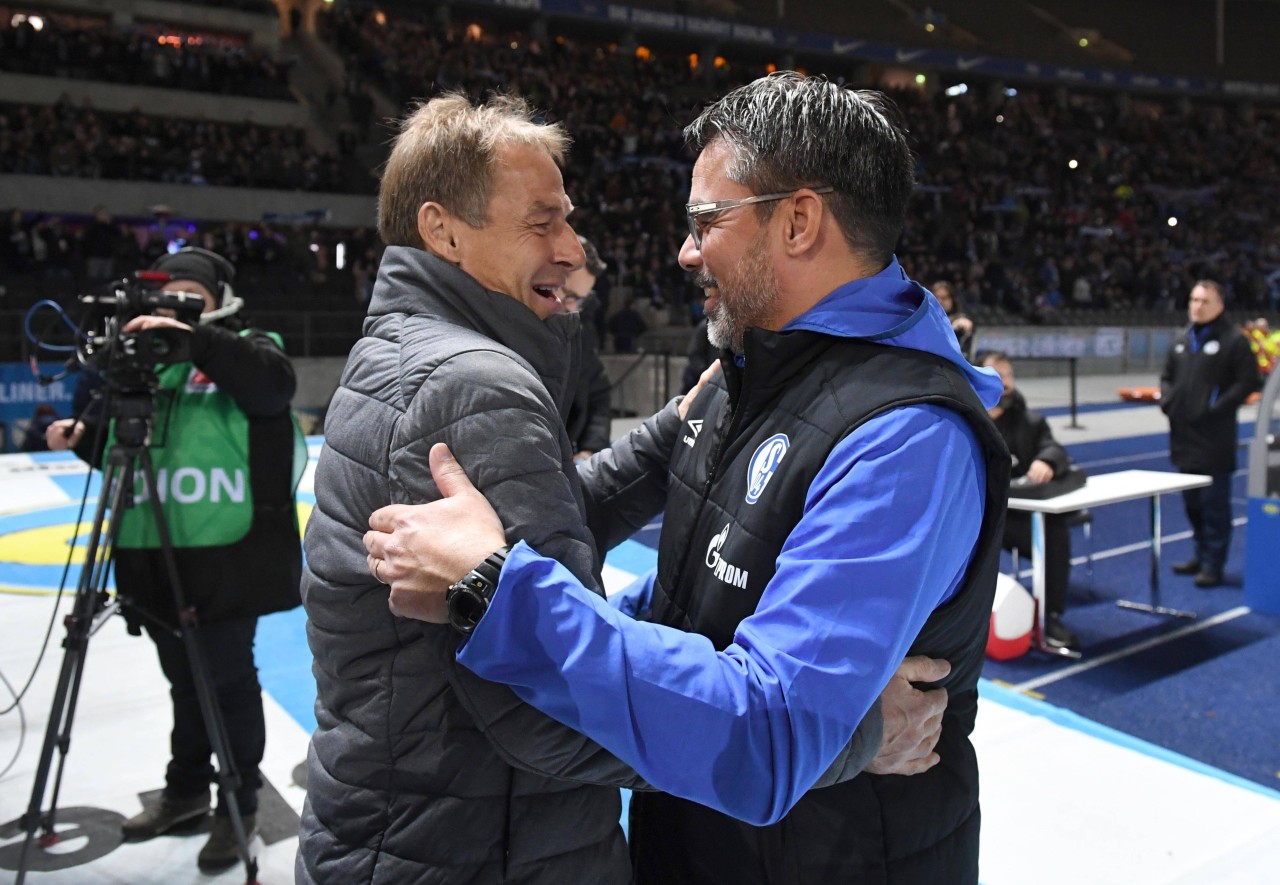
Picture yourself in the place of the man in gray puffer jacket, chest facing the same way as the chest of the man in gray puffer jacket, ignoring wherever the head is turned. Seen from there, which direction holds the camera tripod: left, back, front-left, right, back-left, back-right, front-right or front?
back-left

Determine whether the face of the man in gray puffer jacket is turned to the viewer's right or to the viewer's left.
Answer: to the viewer's right

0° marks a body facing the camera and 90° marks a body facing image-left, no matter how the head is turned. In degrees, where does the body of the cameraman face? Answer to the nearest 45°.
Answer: approximately 45°

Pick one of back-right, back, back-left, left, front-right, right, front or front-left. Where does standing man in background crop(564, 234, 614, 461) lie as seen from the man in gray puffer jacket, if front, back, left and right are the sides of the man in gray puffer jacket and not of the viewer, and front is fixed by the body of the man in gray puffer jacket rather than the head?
left

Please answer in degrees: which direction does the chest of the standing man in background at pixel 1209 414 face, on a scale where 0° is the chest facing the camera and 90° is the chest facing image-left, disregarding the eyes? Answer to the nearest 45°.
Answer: approximately 45°

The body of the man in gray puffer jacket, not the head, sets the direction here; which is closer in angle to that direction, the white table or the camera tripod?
the white table

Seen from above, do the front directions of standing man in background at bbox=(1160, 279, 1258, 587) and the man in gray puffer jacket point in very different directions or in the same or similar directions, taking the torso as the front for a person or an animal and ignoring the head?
very different directions

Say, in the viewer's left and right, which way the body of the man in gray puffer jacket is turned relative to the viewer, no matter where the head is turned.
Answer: facing to the right of the viewer

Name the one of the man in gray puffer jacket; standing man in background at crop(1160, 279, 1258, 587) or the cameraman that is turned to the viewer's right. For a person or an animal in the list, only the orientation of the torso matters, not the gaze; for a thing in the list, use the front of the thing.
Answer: the man in gray puffer jacket

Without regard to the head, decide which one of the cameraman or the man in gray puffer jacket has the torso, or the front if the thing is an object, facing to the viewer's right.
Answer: the man in gray puffer jacket

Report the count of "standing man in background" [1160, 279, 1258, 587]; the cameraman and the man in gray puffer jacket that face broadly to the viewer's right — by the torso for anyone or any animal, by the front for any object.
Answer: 1

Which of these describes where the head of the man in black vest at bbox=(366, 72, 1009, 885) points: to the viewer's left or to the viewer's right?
to the viewer's left
